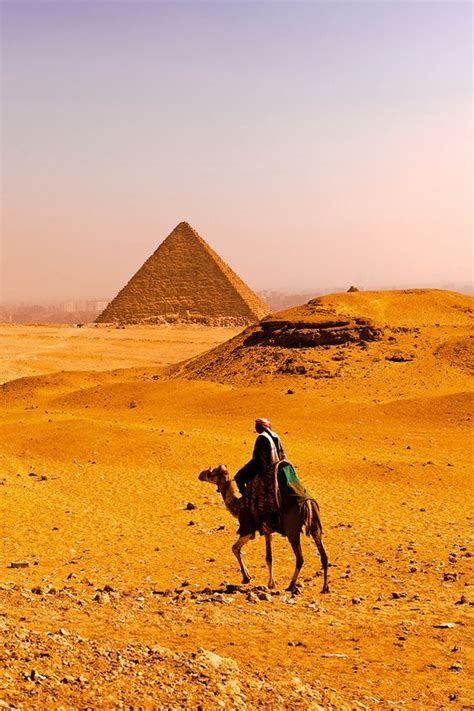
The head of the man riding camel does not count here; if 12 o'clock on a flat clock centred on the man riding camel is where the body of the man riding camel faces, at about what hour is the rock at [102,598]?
The rock is roughly at 11 o'clock from the man riding camel.

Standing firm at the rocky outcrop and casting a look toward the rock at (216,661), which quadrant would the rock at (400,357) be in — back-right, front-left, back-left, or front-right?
front-left

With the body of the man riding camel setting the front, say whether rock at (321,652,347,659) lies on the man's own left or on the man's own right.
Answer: on the man's own left

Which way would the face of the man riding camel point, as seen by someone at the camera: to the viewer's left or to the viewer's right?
to the viewer's left

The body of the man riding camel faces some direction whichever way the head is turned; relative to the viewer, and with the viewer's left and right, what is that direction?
facing to the left of the viewer

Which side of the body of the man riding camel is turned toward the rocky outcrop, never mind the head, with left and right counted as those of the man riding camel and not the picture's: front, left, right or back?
right

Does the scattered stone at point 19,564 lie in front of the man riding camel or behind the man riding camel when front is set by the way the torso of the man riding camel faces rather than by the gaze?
in front

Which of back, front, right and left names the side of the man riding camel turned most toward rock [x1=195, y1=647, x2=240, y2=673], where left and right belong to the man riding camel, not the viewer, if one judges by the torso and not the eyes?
left

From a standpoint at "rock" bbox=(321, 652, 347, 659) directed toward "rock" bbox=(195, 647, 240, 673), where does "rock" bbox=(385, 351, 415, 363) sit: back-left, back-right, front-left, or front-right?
back-right
